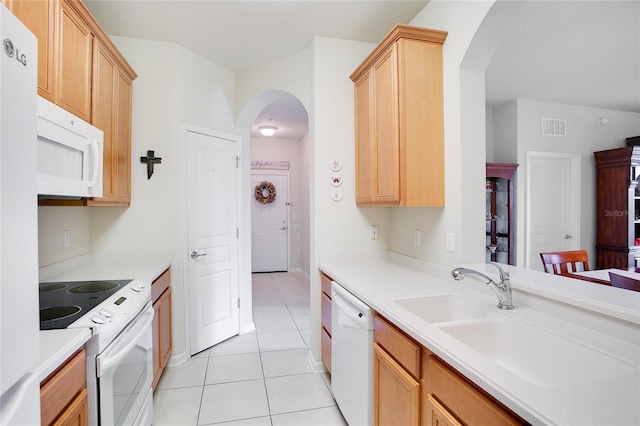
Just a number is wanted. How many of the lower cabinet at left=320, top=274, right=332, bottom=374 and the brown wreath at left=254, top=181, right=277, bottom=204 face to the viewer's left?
1

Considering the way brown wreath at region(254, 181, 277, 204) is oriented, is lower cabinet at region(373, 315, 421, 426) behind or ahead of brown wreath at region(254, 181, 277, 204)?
ahead

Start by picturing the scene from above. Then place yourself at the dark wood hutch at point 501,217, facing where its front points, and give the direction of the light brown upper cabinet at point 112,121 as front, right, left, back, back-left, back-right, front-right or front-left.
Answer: front-right

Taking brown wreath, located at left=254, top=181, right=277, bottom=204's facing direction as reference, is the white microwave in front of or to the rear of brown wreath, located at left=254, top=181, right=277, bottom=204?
in front

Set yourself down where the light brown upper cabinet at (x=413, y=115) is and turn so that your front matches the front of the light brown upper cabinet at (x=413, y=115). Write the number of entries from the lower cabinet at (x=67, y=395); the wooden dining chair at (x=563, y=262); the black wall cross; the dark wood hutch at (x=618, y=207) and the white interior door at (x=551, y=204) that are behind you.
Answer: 3

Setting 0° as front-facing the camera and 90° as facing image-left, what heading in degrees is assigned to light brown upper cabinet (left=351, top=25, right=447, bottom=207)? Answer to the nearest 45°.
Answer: approximately 45°

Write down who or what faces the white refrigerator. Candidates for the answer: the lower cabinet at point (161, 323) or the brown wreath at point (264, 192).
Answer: the brown wreath

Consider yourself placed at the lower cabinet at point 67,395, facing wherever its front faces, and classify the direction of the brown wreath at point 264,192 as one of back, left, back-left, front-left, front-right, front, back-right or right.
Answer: left

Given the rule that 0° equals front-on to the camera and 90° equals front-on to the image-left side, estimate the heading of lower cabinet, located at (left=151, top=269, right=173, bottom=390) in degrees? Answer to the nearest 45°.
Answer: approximately 270°

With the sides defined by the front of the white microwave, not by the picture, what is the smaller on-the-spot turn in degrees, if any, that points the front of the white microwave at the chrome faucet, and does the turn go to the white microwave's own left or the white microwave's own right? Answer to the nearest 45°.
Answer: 0° — it already faces it

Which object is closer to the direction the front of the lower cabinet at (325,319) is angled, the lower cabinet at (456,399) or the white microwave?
the white microwave
